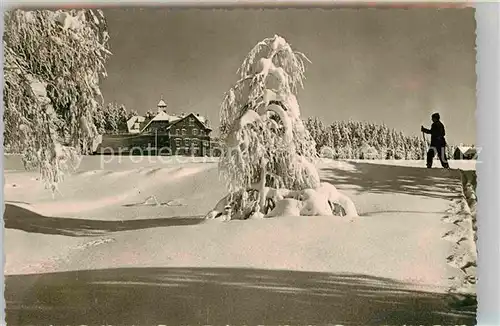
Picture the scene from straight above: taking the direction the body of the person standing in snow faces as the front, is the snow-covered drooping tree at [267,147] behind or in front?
in front

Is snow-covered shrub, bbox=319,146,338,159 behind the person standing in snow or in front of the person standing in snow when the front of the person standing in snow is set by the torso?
in front

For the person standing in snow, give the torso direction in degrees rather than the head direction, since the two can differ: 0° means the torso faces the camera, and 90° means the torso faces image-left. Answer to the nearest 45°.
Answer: approximately 90°
